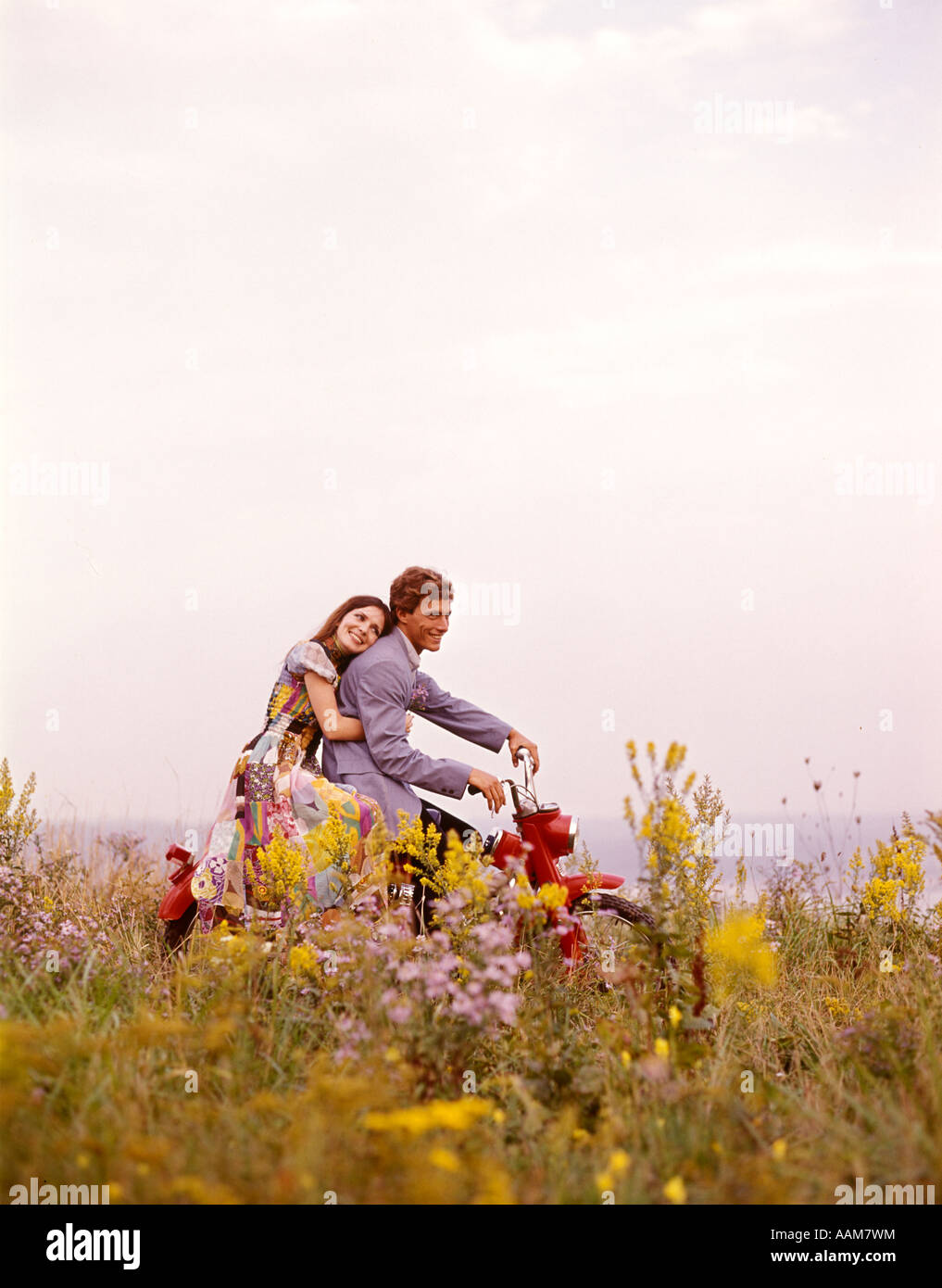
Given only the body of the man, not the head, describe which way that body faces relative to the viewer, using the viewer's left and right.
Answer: facing to the right of the viewer

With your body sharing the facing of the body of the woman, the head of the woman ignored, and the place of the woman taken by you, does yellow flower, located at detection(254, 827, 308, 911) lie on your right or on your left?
on your right

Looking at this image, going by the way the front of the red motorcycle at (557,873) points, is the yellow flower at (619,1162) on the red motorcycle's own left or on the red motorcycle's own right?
on the red motorcycle's own right

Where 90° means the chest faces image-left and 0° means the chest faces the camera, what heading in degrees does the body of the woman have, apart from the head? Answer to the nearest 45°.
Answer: approximately 270°

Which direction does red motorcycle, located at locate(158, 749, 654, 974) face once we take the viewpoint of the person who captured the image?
facing to the right of the viewer

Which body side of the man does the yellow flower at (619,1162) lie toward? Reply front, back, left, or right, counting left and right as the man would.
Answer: right
